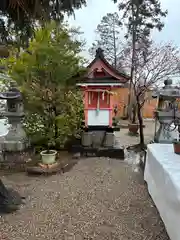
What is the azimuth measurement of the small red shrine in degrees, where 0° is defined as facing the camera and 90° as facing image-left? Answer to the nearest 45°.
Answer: approximately 0°

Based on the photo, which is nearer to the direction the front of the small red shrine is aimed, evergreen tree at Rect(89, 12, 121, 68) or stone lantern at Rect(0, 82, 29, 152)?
the stone lantern

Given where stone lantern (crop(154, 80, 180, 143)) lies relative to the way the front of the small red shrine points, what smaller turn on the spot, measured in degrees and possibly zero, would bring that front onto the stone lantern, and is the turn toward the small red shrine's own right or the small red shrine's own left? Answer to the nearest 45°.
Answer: approximately 90° to the small red shrine's own left

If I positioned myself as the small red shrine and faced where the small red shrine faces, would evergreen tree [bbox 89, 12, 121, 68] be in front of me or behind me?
behind

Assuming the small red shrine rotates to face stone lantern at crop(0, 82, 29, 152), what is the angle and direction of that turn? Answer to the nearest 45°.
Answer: approximately 90° to its right

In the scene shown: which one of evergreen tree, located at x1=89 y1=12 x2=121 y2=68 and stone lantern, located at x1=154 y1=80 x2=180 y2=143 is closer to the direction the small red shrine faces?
the stone lantern
